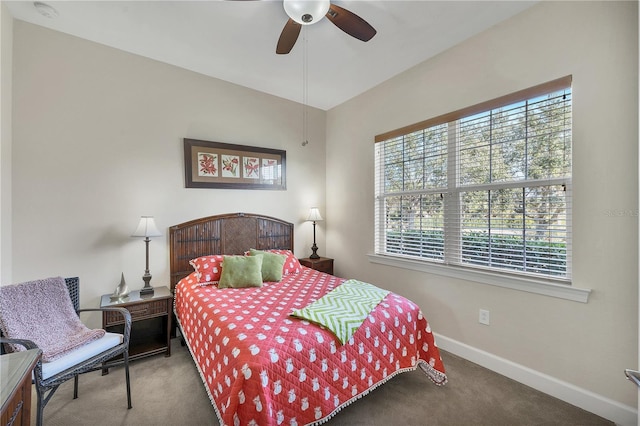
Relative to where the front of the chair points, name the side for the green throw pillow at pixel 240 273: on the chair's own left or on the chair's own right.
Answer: on the chair's own left

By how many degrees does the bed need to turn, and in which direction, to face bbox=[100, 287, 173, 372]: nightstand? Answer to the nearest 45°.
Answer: approximately 180°

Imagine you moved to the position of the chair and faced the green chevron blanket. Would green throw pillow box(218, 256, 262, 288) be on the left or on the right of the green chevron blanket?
left

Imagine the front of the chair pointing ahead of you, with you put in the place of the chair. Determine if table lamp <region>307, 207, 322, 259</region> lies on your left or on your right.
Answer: on your left

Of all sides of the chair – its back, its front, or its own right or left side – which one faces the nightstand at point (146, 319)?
left

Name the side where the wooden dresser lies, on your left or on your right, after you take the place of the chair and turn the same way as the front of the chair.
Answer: on your right

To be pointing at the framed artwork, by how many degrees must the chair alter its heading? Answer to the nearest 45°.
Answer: approximately 90° to its left

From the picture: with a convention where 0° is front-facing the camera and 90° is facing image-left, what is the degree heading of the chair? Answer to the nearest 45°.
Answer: approximately 315°

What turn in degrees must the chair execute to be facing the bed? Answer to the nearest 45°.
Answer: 0° — it already faces it

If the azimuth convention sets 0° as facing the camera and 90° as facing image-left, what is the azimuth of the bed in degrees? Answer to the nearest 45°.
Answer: approximately 315°
